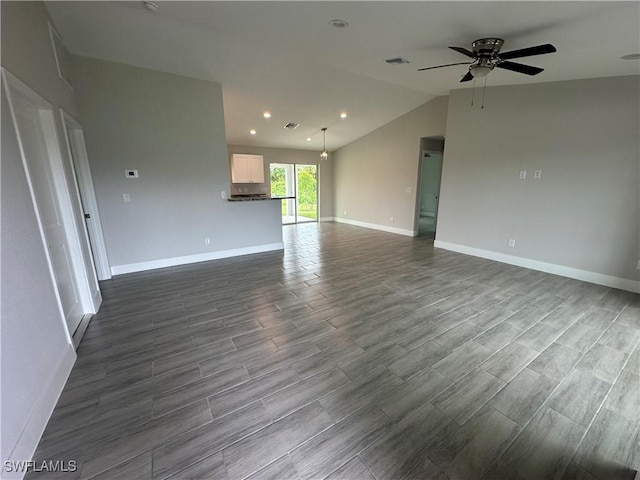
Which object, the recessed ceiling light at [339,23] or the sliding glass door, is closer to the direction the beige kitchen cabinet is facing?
the recessed ceiling light

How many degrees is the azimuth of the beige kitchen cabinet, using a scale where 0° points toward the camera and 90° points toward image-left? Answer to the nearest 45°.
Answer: approximately 0°

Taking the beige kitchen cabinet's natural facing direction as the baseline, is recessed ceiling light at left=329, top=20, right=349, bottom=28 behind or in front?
in front

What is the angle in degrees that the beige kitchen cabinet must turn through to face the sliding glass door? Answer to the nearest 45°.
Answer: approximately 135° to its left

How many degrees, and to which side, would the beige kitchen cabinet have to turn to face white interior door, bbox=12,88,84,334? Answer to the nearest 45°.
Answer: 0° — it already faces it

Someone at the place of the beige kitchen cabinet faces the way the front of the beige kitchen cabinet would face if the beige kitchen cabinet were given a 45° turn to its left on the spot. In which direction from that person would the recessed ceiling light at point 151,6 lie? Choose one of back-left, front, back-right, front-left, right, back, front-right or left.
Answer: front-right

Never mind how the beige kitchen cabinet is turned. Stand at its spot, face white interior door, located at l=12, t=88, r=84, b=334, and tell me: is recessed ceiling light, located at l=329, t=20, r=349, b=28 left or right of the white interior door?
left

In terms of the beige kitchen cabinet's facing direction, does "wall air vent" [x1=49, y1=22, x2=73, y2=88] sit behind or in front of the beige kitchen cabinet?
in front
